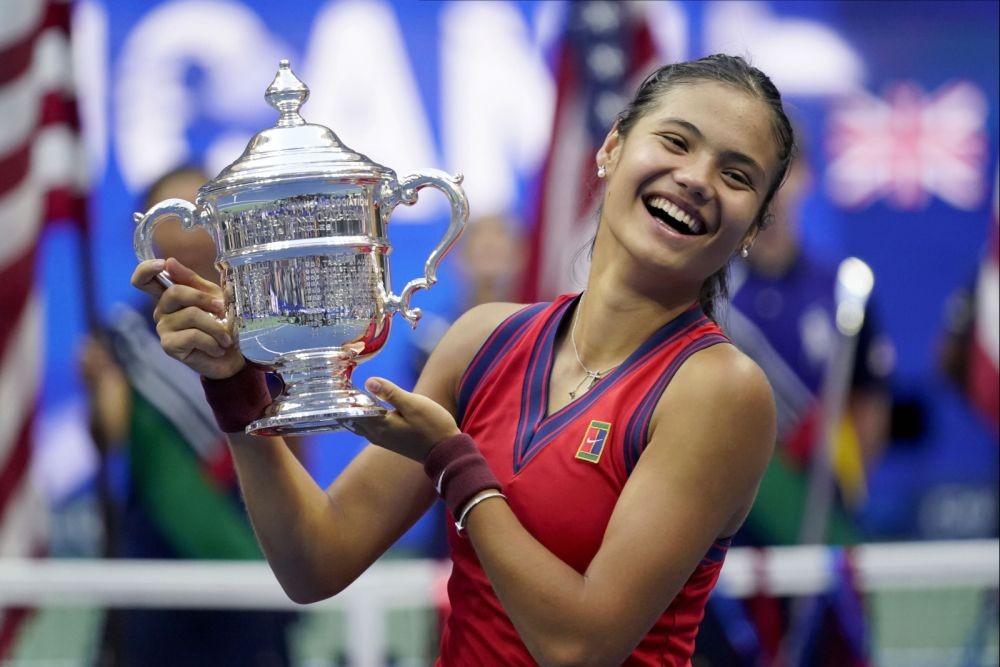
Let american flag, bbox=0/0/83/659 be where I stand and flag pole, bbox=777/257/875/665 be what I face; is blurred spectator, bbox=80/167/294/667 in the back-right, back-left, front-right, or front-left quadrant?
front-right

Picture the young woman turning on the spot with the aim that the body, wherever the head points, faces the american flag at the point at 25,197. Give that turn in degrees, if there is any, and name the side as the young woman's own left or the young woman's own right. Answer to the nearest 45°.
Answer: approximately 90° to the young woman's own right

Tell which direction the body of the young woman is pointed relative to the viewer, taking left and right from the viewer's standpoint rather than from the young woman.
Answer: facing the viewer and to the left of the viewer

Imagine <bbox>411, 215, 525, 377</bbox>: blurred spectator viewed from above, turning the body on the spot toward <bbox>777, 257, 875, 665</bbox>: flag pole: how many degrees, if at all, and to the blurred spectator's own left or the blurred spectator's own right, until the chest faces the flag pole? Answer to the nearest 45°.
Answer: approximately 90° to the blurred spectator's own left

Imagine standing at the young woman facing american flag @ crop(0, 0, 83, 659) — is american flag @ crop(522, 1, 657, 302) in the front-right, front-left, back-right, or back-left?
front-right

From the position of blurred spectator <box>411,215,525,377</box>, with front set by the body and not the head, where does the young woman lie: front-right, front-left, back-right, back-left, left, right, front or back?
front

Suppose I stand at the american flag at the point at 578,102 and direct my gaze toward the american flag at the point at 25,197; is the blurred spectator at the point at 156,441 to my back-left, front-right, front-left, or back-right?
front-left

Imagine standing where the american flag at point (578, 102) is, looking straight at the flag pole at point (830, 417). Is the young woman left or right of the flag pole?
right

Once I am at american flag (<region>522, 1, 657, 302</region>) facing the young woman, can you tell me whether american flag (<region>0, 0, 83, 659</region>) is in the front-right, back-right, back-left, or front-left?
front-right

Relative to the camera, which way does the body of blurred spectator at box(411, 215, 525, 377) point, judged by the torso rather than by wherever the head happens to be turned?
toward the camera

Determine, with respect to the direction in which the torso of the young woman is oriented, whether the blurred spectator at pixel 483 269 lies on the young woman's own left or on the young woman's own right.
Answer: on the young woman's own right

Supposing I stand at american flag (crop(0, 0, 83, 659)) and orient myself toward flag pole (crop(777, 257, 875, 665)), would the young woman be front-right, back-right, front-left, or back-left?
front-right

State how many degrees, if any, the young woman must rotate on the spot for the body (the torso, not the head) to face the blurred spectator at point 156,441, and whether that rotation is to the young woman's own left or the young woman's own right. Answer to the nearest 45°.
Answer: approximately 90° to the young woman's own right

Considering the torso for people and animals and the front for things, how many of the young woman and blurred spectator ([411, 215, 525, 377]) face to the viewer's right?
0
